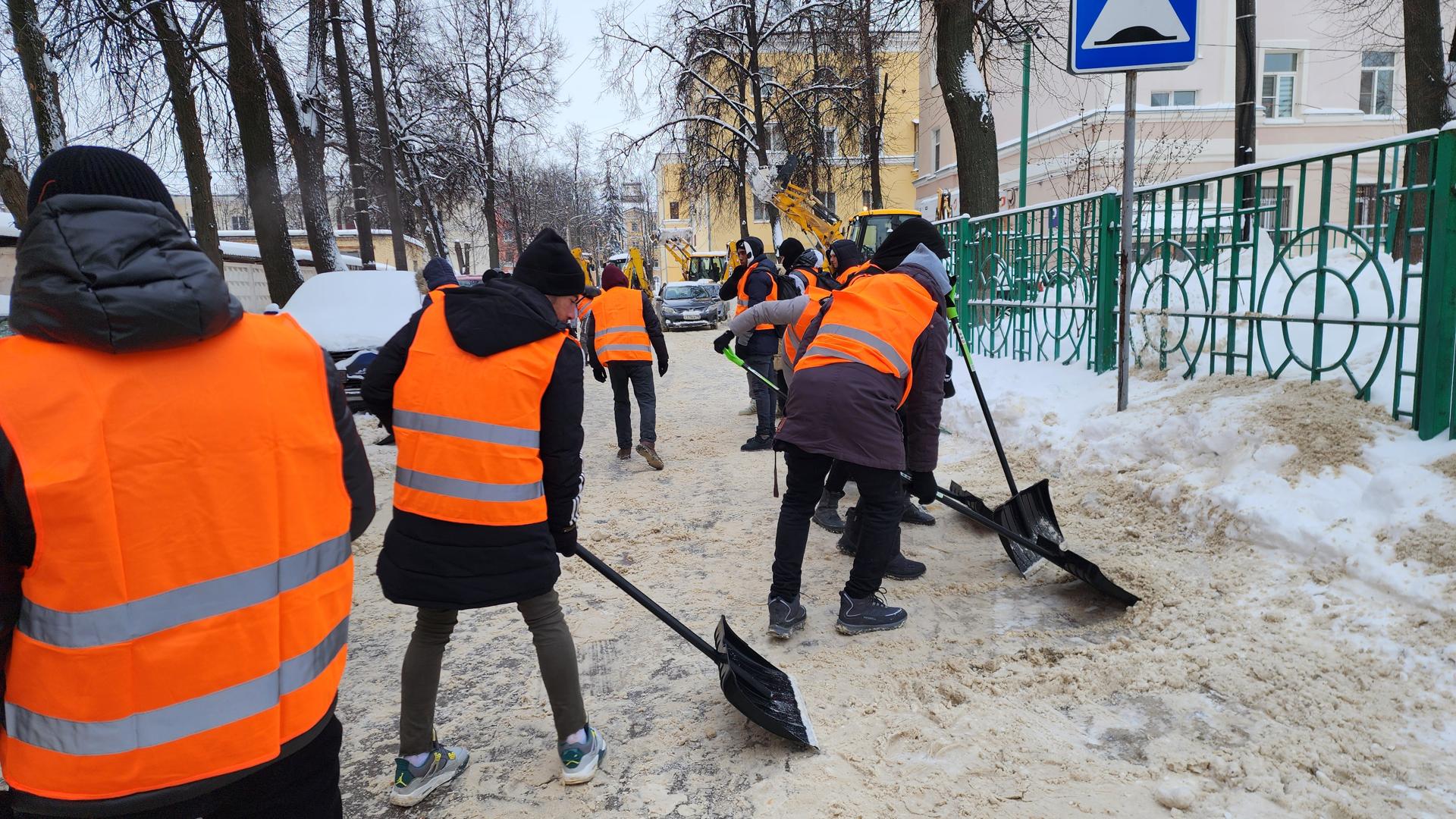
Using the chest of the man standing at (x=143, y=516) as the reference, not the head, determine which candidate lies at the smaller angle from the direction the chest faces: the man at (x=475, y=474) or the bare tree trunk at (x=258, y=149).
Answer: the bare tree trunk

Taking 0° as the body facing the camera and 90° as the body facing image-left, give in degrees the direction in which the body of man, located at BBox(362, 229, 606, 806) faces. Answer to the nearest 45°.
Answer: approximately 225°

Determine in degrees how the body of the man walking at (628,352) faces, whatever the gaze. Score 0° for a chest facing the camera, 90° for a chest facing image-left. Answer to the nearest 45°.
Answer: approximately 180°

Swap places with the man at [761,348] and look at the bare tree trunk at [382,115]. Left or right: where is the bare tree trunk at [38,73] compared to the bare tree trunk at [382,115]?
left

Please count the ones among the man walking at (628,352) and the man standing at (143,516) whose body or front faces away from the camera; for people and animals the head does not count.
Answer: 2

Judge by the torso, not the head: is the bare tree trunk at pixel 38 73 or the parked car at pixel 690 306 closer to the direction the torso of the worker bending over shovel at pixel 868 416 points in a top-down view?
the parked car

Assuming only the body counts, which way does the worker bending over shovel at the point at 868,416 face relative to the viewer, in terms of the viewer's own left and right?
facing away from the viewer and to the right of the viewer

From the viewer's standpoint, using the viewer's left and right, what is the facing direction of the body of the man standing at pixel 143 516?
facing away from the viewer

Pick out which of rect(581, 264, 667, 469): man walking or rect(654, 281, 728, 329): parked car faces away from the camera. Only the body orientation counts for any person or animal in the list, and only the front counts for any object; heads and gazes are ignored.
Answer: the man walking
